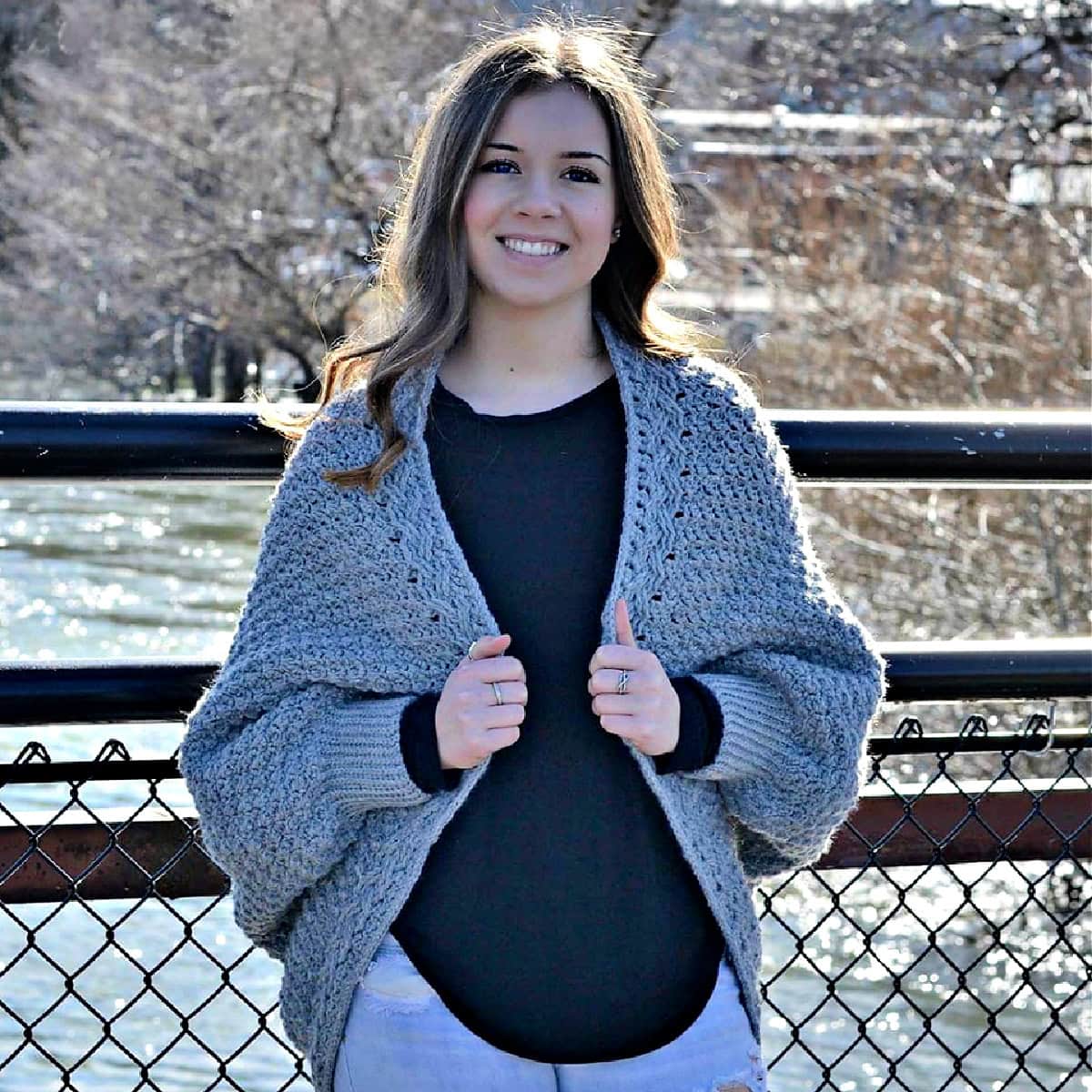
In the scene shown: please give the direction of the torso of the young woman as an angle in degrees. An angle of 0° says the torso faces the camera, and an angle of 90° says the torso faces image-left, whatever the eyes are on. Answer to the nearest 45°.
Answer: approximately 0°
